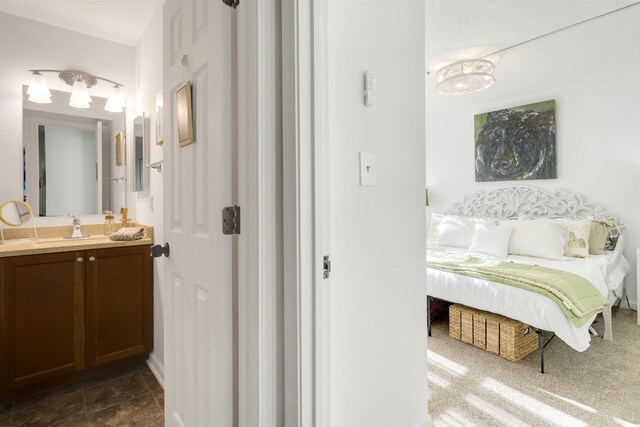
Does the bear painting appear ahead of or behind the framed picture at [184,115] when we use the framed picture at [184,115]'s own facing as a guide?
behind

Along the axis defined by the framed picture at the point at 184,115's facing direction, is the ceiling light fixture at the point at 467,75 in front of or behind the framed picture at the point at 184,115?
behind

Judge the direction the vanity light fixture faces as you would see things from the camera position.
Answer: facing the viewer and to the right of the viewer

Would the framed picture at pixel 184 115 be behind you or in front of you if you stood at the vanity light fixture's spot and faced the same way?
in front

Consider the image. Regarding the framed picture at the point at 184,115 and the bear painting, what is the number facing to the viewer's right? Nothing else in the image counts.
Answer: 0

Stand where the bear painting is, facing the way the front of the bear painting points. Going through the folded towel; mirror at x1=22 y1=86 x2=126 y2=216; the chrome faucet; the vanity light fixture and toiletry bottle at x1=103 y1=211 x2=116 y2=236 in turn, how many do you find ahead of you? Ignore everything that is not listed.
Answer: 5

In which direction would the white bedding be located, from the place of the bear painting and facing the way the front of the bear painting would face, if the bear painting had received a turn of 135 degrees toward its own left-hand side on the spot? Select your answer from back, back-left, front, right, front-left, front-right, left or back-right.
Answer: right

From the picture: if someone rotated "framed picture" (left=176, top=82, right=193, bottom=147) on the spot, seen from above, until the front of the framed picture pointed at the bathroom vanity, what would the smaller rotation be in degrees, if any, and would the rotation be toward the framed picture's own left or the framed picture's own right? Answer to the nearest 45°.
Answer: approximately 90° to the framed picture's own right

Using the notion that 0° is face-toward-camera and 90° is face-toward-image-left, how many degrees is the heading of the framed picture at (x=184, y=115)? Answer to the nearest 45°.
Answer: approximately 45°

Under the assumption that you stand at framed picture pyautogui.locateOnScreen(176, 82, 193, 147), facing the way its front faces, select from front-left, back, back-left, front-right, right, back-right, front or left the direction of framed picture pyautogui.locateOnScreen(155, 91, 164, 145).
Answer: back-right
